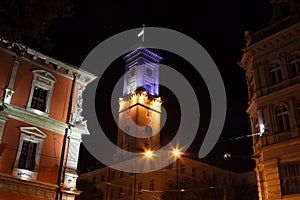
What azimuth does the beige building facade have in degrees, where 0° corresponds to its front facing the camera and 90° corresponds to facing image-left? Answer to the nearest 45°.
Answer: approximately 45°

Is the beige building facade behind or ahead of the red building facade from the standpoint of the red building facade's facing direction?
ahead

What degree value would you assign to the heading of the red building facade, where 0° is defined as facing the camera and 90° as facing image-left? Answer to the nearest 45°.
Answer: approximately 315°

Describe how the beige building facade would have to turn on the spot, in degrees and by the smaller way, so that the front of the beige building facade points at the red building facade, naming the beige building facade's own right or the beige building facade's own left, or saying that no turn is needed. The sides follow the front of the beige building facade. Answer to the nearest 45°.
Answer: approximately 45° to the beige building facade's own right

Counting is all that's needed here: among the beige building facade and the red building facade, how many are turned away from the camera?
0
